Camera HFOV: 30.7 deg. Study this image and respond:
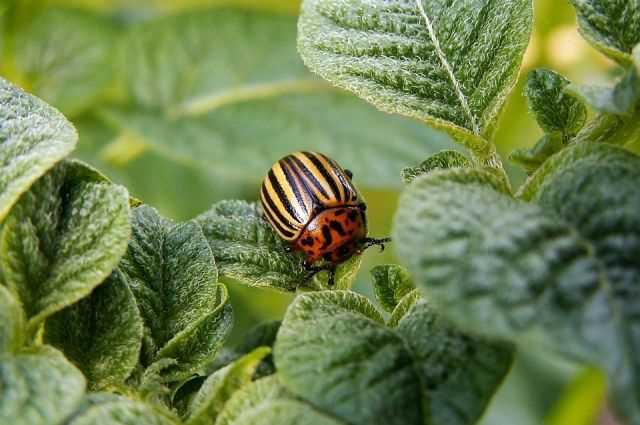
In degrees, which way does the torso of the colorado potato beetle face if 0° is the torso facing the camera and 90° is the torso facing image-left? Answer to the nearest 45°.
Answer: approximately 315°

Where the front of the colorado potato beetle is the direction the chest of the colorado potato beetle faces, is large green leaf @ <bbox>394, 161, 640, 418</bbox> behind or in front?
in front

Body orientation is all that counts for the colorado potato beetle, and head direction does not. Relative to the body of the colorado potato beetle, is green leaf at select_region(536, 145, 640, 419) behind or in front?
in front

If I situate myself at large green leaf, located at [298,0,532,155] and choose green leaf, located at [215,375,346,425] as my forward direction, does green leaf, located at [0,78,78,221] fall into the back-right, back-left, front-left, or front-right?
front-right

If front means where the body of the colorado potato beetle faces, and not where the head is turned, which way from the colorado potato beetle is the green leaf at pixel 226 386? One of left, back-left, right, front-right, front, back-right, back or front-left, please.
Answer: front-right

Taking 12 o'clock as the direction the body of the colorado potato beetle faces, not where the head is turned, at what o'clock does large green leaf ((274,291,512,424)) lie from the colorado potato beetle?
The large green leaf is roughly at 1 o'clock from the colorado potato beetle.

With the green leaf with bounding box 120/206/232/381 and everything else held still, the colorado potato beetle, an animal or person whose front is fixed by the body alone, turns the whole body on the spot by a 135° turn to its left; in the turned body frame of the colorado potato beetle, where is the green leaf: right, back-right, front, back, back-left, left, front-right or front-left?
left

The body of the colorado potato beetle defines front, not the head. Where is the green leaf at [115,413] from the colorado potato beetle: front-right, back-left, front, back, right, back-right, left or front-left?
front-right
